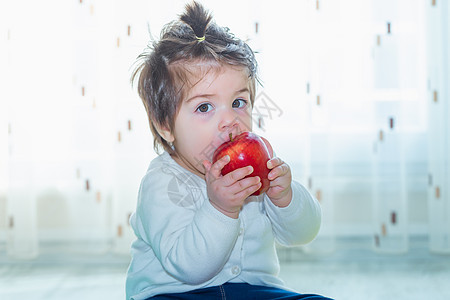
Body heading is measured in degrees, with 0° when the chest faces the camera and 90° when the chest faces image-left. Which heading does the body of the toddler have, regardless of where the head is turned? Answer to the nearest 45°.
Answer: approximately 315°
